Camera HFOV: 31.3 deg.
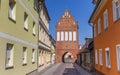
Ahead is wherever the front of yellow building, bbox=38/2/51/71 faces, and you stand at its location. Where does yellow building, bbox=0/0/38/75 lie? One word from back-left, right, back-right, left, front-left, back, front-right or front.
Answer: right

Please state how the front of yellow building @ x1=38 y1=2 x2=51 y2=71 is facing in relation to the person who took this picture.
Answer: facing to the right of the viewer

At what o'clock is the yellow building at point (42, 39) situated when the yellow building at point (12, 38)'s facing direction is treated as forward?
the yellow building at point (42, 39) is roughly at 8 o'clock from the yellow building at point (12, 38).

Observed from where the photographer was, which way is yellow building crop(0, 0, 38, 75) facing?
facing the viewer and to the right of the viewer

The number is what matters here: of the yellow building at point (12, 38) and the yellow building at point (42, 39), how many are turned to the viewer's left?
0
